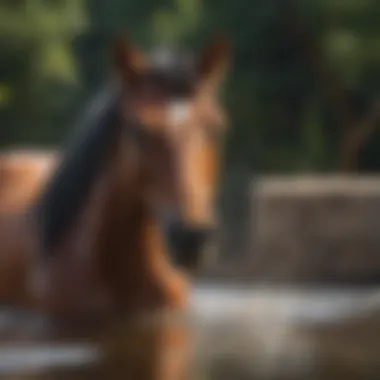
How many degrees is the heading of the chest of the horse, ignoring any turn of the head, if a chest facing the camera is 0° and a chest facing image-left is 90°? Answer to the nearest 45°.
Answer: approximately 315°
